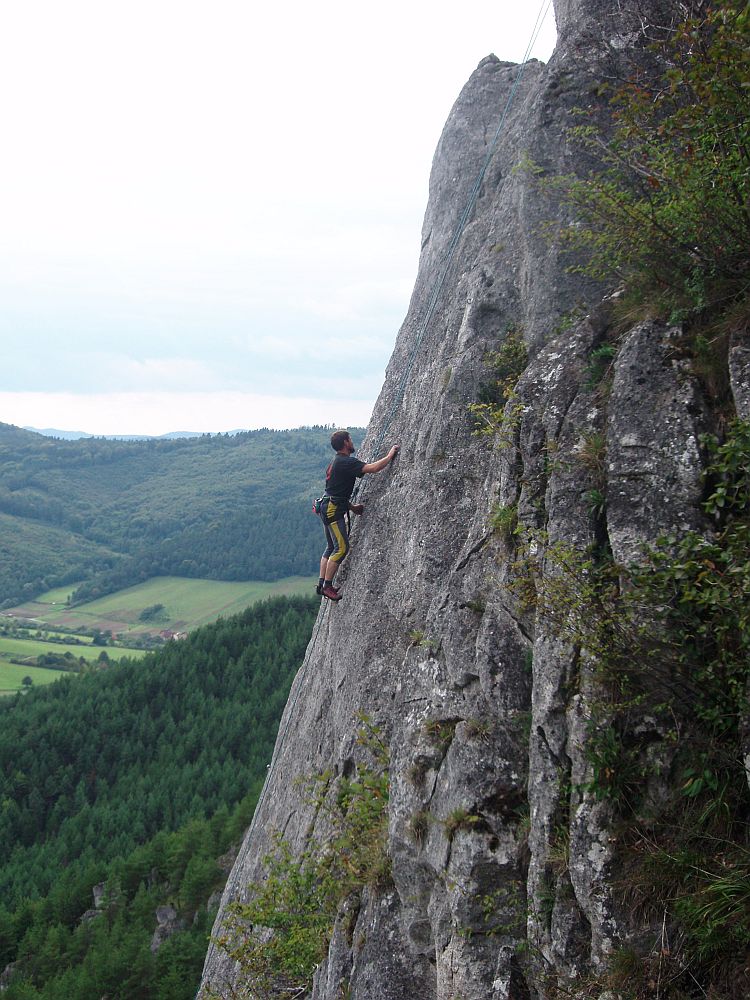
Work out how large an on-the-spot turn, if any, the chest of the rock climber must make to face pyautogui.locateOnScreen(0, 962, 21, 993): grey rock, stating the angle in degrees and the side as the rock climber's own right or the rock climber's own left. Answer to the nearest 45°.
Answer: approximately 135° to the rock climber's own left

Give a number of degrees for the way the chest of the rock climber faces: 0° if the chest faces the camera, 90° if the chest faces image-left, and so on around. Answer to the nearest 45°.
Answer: approximately 270°
